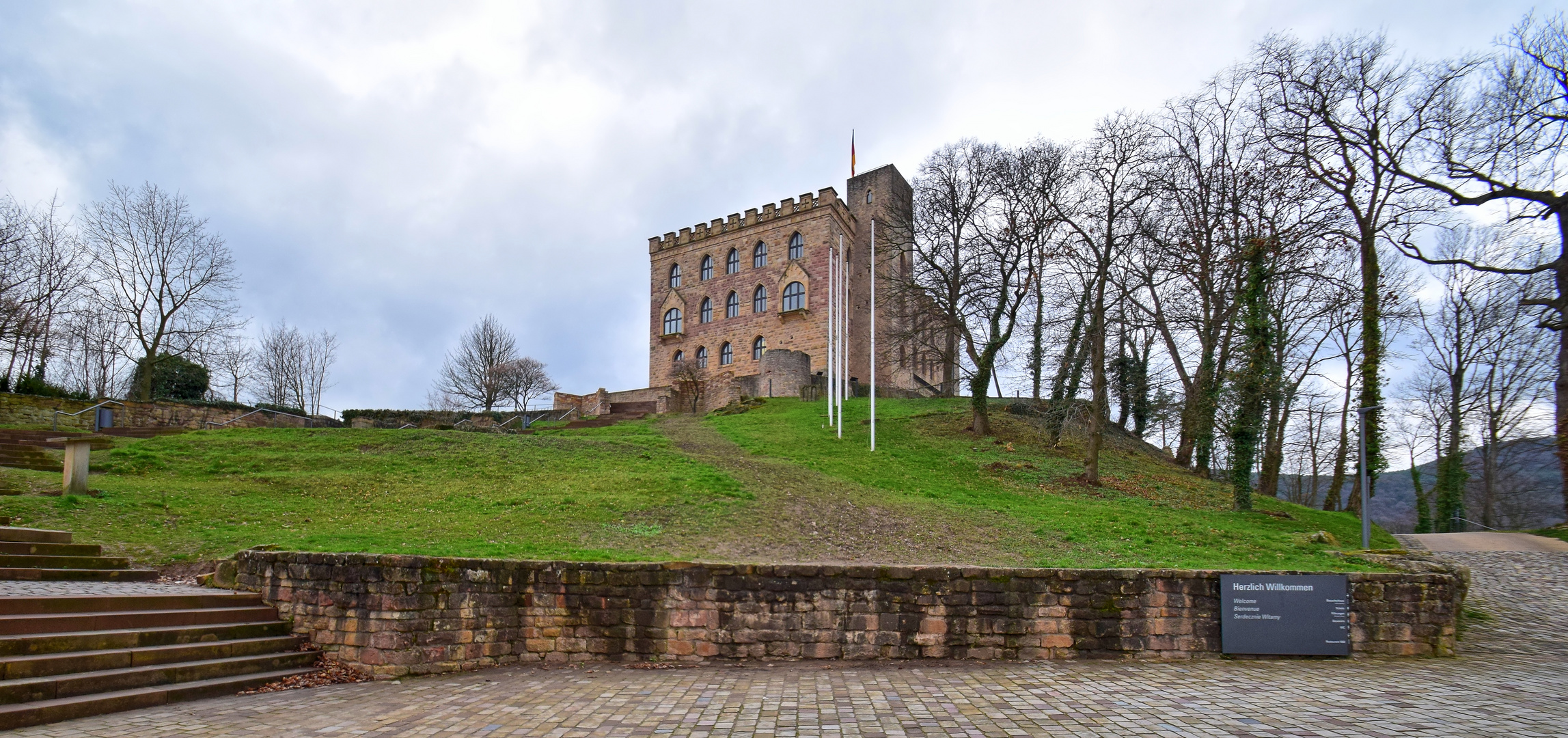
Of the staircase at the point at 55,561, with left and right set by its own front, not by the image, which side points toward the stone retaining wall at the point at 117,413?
back

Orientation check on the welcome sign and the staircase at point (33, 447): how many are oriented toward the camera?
2

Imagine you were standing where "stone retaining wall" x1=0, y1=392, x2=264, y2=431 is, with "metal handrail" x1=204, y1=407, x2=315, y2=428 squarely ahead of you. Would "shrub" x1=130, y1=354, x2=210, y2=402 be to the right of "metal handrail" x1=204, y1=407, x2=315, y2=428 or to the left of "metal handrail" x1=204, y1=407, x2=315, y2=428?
left

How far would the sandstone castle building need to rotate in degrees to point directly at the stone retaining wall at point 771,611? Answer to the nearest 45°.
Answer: approximately 45° to its left

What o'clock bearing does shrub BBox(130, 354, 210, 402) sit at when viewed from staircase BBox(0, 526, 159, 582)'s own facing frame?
The shrub is roughly at 6 o'clock from the staircase.

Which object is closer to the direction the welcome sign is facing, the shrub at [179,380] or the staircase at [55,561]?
the staircase

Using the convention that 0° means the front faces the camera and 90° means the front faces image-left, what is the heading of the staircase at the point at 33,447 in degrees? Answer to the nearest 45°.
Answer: approximately 0°

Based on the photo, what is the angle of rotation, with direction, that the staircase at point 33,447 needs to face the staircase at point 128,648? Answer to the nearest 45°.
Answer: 0° — it already faces it
